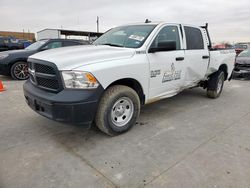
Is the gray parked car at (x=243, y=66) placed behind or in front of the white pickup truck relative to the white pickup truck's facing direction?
behind

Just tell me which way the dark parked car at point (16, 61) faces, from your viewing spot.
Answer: facing the viewer and to the left of the viewer

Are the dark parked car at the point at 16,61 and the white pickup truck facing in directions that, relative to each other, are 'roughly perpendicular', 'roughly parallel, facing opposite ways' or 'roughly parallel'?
roughly parallel

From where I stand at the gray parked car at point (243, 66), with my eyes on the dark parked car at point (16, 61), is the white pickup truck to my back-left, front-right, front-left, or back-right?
front-left

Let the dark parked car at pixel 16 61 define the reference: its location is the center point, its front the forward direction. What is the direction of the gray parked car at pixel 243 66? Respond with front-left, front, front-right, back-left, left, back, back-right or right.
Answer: back-left

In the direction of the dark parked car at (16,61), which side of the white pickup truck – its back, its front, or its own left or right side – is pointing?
right

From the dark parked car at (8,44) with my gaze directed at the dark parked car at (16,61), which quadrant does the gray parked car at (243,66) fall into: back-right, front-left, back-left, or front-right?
front-left

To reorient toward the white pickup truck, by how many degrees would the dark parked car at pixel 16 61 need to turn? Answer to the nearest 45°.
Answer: approximately 135° to its left

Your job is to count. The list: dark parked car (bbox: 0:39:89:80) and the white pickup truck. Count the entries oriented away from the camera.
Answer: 0

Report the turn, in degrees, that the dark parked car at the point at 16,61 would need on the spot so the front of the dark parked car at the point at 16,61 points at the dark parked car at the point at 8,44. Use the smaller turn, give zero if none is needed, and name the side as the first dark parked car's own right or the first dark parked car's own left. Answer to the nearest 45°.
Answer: approximately 135° to the first dark parked car's own right
